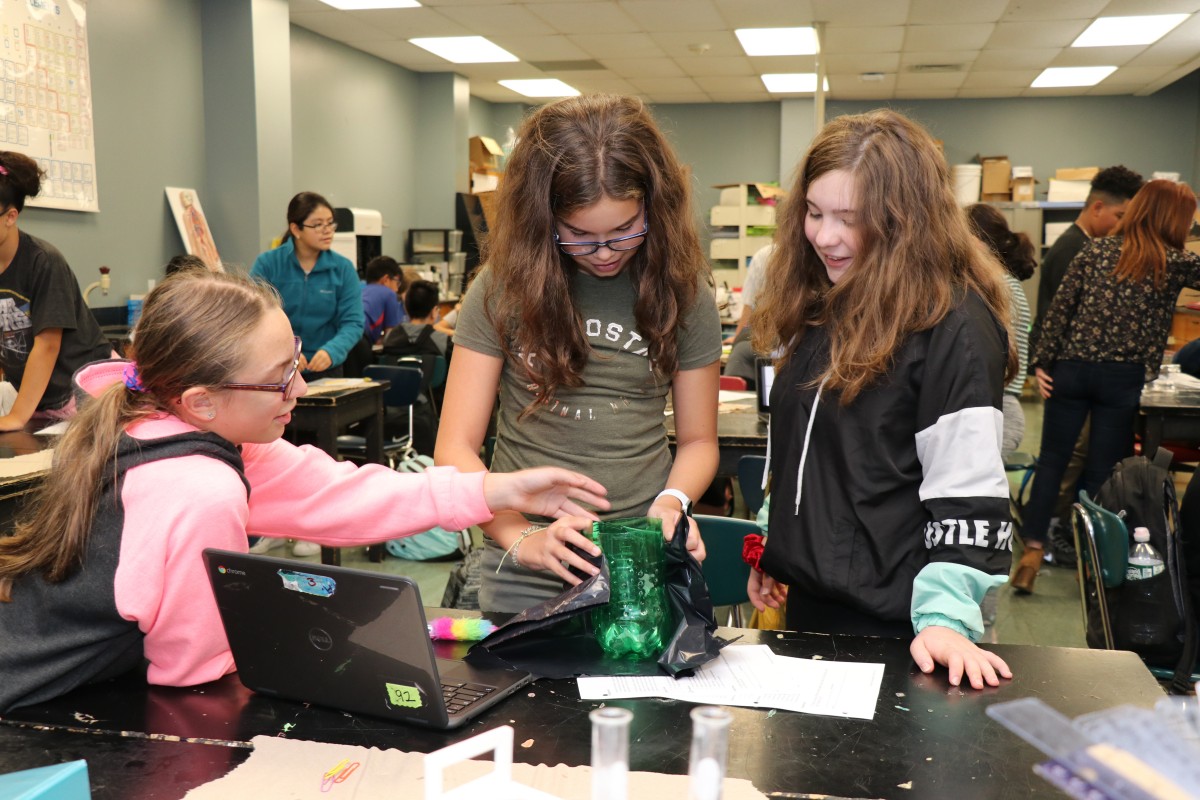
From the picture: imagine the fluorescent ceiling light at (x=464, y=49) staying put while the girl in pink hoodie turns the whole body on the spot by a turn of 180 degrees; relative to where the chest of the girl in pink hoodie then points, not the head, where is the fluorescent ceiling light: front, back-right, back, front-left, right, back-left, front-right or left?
right

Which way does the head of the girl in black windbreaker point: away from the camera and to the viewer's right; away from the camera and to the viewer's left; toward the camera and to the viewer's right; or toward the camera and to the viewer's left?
toward the camera and to the viewer's left

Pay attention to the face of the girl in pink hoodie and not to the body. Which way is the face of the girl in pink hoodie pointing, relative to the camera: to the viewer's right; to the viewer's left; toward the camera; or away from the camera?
to the viewer's right

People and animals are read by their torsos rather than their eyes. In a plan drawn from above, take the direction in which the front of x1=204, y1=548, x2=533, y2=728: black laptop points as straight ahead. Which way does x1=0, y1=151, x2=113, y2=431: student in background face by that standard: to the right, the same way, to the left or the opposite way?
the opposite way

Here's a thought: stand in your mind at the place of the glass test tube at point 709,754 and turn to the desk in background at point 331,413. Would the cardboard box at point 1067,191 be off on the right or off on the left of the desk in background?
right

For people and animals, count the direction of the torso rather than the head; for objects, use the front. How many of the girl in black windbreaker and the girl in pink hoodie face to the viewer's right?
1

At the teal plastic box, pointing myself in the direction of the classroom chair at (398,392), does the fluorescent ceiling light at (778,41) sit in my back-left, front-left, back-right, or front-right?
front-right

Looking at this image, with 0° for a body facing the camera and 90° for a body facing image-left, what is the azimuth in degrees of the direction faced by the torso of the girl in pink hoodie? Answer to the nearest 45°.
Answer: approximately 270°

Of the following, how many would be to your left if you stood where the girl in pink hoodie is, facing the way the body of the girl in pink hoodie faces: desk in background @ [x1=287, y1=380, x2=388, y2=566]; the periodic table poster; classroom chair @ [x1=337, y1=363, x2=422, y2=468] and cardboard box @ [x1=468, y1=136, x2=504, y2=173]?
4

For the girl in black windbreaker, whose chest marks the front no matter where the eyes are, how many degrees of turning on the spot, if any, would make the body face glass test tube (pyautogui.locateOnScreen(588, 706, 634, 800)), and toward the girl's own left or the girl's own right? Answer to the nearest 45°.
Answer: approximately 45° to the girl's own left

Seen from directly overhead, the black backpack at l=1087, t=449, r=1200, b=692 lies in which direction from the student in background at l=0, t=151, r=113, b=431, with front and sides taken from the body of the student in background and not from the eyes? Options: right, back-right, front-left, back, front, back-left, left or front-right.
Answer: left
